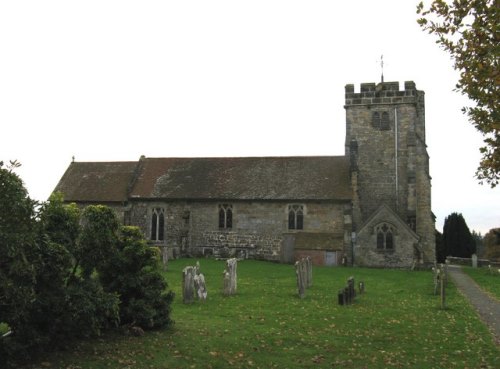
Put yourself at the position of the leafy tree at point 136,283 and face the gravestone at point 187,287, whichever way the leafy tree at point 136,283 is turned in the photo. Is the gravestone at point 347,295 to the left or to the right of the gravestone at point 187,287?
right

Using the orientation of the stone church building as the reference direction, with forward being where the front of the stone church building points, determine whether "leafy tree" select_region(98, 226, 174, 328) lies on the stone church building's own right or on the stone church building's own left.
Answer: on the stone church building's own right
